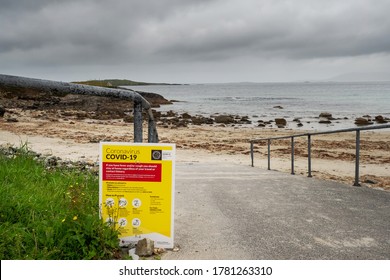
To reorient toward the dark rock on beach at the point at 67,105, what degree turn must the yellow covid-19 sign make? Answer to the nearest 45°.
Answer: approximately 180°

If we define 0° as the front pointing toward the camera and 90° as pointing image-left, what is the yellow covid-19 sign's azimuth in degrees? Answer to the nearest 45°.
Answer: approximately 0°
